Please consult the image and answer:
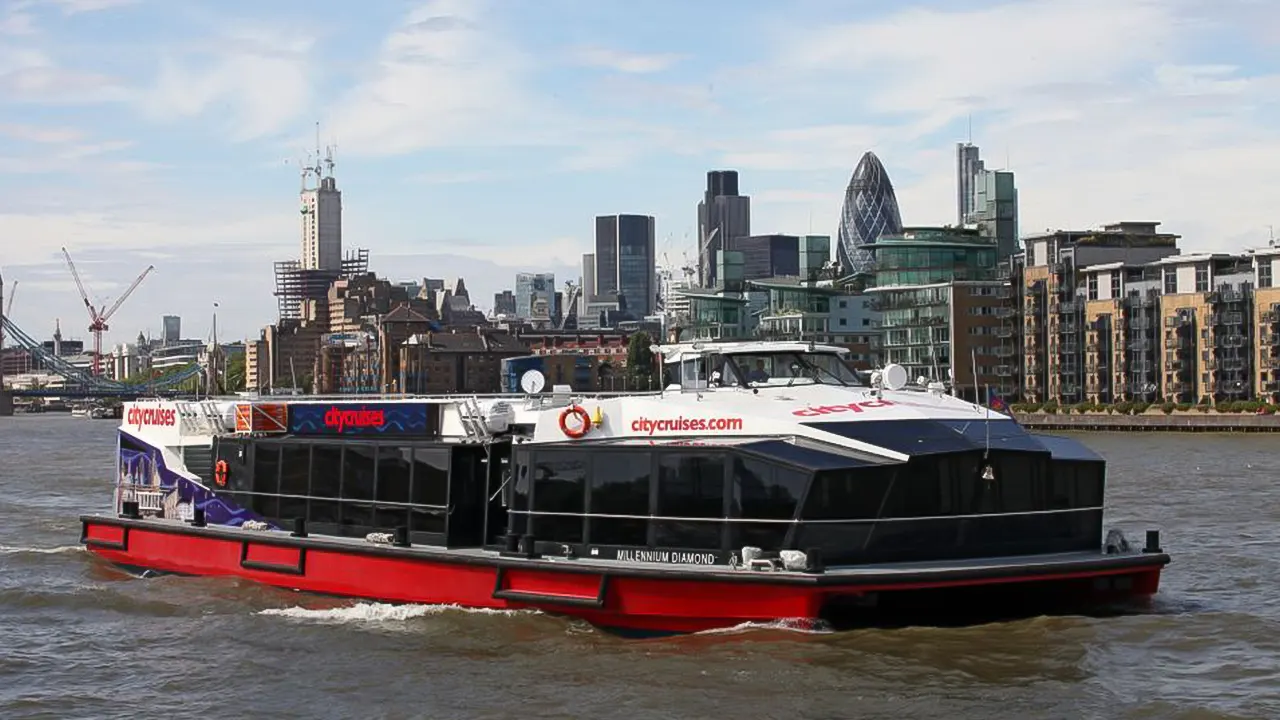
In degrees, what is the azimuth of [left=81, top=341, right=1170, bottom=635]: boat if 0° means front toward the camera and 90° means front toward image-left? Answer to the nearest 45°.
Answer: approximately 315°

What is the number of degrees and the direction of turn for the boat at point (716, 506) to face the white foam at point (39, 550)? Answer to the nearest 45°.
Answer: approximately 180°
